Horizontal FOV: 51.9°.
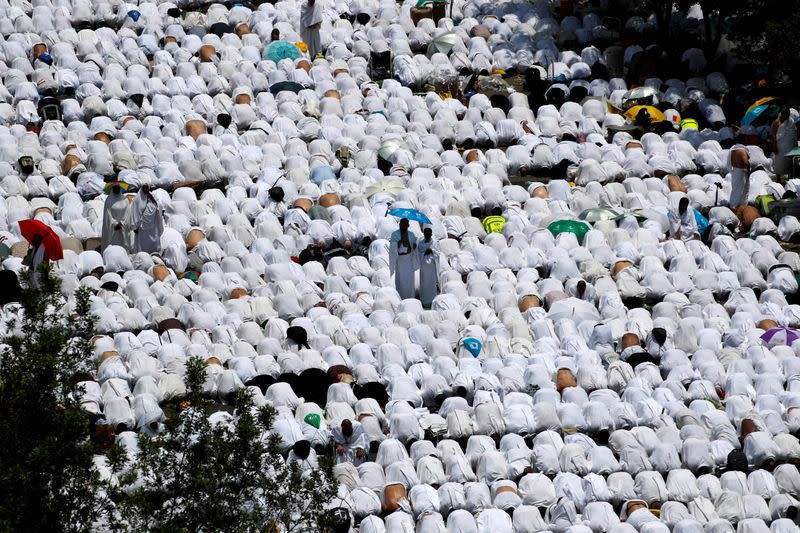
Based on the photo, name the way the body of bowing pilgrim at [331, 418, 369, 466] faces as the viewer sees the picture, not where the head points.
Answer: toward the camera

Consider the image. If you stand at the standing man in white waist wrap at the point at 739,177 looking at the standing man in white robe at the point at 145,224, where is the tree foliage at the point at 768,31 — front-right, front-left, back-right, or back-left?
back-right

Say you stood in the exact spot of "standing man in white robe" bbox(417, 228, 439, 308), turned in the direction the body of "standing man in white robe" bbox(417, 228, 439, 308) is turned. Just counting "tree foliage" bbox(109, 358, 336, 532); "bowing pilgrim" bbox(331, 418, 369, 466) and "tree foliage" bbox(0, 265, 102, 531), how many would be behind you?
0

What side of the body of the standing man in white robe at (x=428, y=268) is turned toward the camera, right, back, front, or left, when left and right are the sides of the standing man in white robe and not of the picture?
front

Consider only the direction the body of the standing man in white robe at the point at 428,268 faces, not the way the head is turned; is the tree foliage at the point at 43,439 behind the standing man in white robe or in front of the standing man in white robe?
in front

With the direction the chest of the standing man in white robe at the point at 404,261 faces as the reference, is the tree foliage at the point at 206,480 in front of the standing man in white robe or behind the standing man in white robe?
in front

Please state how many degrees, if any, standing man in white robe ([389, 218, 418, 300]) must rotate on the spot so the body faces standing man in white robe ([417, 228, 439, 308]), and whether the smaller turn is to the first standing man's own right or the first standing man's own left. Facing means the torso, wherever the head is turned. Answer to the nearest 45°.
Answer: approximately 90° to the first standing man's own left

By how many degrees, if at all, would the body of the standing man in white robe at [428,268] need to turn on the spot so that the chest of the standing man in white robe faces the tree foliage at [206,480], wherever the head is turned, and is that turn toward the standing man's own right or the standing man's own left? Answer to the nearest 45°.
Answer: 0° — they already face it

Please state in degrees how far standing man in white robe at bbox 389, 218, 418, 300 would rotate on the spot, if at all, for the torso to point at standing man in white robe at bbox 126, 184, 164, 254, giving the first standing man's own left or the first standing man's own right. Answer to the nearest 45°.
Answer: approximately 90° to the first standing man's own right

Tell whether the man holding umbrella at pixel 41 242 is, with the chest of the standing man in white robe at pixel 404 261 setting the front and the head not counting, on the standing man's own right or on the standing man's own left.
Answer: on the standing man's own right

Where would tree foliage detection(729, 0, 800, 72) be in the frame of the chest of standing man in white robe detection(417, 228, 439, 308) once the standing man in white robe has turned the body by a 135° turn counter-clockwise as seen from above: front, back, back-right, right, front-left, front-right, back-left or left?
front

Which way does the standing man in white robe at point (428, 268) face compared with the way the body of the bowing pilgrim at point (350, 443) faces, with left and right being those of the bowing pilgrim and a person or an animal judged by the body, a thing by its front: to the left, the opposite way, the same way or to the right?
the same way

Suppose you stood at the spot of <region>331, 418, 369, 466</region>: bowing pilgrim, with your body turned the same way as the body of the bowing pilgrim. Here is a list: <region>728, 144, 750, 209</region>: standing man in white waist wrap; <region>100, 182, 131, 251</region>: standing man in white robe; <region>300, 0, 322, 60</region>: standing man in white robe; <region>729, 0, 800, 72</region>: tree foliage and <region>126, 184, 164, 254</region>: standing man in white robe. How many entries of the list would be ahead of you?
0

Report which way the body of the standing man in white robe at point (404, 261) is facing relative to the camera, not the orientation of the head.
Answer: toward the camera
